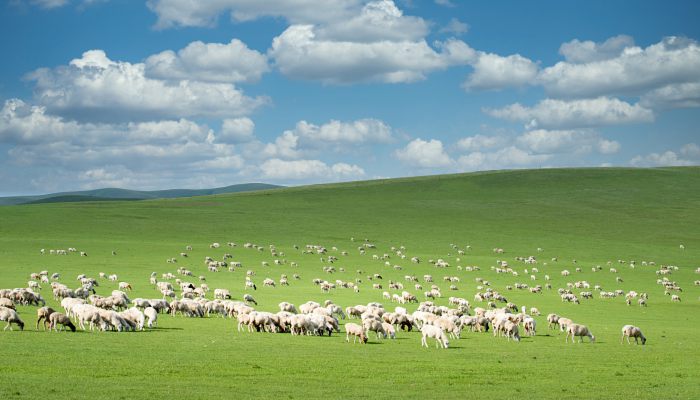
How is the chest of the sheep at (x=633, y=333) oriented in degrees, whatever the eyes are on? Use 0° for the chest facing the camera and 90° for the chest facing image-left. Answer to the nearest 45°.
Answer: approximately 270°

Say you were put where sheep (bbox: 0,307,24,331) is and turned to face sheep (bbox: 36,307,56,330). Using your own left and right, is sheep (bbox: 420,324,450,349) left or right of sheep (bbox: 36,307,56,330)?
right

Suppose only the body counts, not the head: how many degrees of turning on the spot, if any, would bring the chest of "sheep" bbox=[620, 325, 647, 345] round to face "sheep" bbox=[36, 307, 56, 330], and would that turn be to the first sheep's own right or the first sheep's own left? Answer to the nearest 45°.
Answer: approximately 135° to the first sheep's own right

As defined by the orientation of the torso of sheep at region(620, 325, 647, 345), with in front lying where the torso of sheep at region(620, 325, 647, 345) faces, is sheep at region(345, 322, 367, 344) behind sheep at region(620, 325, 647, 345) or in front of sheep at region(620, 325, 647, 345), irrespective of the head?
behind

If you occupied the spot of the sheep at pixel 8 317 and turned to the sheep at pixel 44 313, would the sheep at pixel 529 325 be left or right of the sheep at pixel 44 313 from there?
right

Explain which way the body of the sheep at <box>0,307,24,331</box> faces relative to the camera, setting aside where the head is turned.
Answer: to the viewer's right
